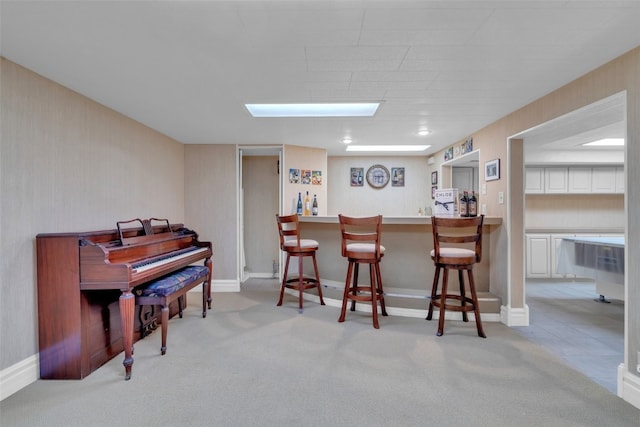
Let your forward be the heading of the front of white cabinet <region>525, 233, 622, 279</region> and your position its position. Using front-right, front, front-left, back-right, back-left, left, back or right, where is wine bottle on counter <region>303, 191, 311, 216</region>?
front-right

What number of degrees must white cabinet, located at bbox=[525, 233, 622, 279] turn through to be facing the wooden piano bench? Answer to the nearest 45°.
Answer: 0° — it already faces it

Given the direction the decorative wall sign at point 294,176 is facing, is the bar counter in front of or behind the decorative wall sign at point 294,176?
in front

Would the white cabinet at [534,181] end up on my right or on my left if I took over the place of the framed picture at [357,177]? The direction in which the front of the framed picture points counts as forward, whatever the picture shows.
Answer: on my left

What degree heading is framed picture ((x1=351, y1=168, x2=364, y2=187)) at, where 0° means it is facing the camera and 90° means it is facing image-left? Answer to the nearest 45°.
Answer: approximately 0°

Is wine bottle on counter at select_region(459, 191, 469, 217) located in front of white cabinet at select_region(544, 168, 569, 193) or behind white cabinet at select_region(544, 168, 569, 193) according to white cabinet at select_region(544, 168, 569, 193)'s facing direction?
in front

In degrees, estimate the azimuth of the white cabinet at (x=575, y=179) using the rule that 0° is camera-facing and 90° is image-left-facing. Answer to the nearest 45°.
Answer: approximately 0°

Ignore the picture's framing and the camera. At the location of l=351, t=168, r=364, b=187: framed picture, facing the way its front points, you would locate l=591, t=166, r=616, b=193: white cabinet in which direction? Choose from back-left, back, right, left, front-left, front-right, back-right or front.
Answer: left
